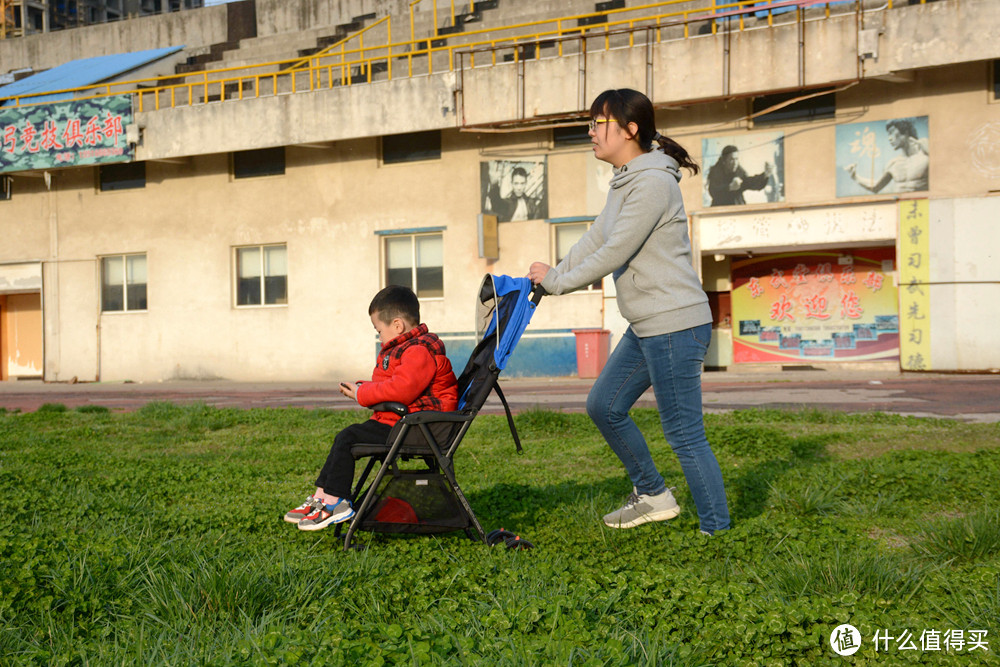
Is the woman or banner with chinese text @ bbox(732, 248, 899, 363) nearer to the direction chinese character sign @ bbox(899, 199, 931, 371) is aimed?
the woman

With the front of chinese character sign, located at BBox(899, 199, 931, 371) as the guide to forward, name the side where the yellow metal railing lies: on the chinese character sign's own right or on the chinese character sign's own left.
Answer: on the chinese character sign's own right

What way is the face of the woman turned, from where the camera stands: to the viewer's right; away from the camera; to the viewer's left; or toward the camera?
to the viewer's left

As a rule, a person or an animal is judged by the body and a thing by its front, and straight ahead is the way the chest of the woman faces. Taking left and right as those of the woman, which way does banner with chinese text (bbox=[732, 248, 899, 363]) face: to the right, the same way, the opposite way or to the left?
to the left

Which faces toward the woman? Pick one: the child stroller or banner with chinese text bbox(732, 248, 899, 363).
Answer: the banner with chinese text

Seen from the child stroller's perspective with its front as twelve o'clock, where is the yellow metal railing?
The yellow metal railing is roughly at 3 o'clock from the child stroller.

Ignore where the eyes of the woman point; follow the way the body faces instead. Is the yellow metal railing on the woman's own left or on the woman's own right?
on the woman's own right

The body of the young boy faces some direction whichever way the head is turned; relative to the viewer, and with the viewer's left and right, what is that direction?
facing to the left of the viewer

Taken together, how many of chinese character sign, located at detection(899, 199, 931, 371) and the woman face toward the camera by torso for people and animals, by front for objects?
1

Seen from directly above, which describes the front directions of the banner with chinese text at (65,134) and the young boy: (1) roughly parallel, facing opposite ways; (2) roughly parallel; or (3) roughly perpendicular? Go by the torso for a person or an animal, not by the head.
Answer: roughly perpendicular

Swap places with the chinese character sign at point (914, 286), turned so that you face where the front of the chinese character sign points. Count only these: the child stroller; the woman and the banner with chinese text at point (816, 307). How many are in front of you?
2

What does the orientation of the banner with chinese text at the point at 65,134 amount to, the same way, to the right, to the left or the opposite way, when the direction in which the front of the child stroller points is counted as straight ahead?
to the left

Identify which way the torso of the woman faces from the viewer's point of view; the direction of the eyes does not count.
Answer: to the viewer's left

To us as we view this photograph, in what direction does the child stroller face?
facing to the left of the viewer
